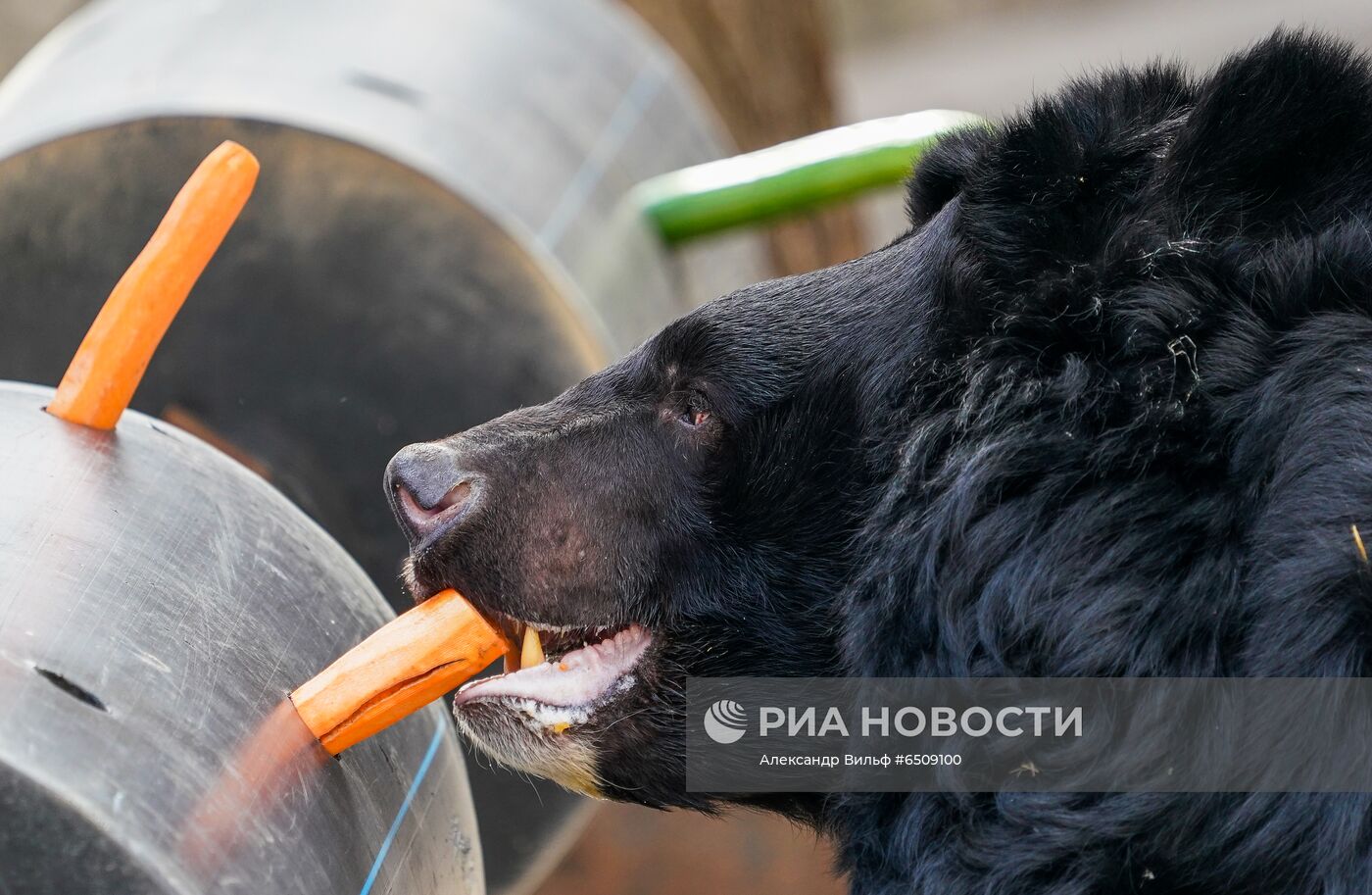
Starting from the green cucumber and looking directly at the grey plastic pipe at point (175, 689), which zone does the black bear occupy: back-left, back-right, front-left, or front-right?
front-left

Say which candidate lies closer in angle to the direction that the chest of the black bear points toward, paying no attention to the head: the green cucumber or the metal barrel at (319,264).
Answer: the metal barrel

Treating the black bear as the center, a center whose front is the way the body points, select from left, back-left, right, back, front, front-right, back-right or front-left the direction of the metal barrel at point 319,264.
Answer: front-right

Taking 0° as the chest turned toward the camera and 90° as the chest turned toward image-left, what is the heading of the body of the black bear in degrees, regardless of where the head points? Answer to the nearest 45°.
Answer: approximately 90°

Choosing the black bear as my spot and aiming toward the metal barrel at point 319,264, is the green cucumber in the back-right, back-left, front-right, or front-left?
front-right

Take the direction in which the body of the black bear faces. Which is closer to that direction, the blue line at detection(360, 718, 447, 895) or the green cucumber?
the blue line

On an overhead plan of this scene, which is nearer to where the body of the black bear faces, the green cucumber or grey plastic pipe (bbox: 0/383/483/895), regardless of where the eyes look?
the grey plastic pipe

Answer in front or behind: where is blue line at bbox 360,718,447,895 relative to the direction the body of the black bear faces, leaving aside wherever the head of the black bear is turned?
in front

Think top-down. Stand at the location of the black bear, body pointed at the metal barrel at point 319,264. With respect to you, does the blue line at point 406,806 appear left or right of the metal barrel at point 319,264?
left

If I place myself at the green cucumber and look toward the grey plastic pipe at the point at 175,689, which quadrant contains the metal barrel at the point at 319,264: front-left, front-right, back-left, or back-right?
front-right

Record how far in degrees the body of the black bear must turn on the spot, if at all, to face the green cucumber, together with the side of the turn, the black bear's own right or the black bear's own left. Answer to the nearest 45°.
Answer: approximately 90° to the black bear's own right

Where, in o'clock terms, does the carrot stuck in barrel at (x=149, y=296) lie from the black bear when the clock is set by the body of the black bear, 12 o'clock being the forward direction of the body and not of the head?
The carrot stuck in barrel is roughly at 12 o'clock from the black bear.

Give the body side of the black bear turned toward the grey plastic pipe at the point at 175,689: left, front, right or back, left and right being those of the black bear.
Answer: front
